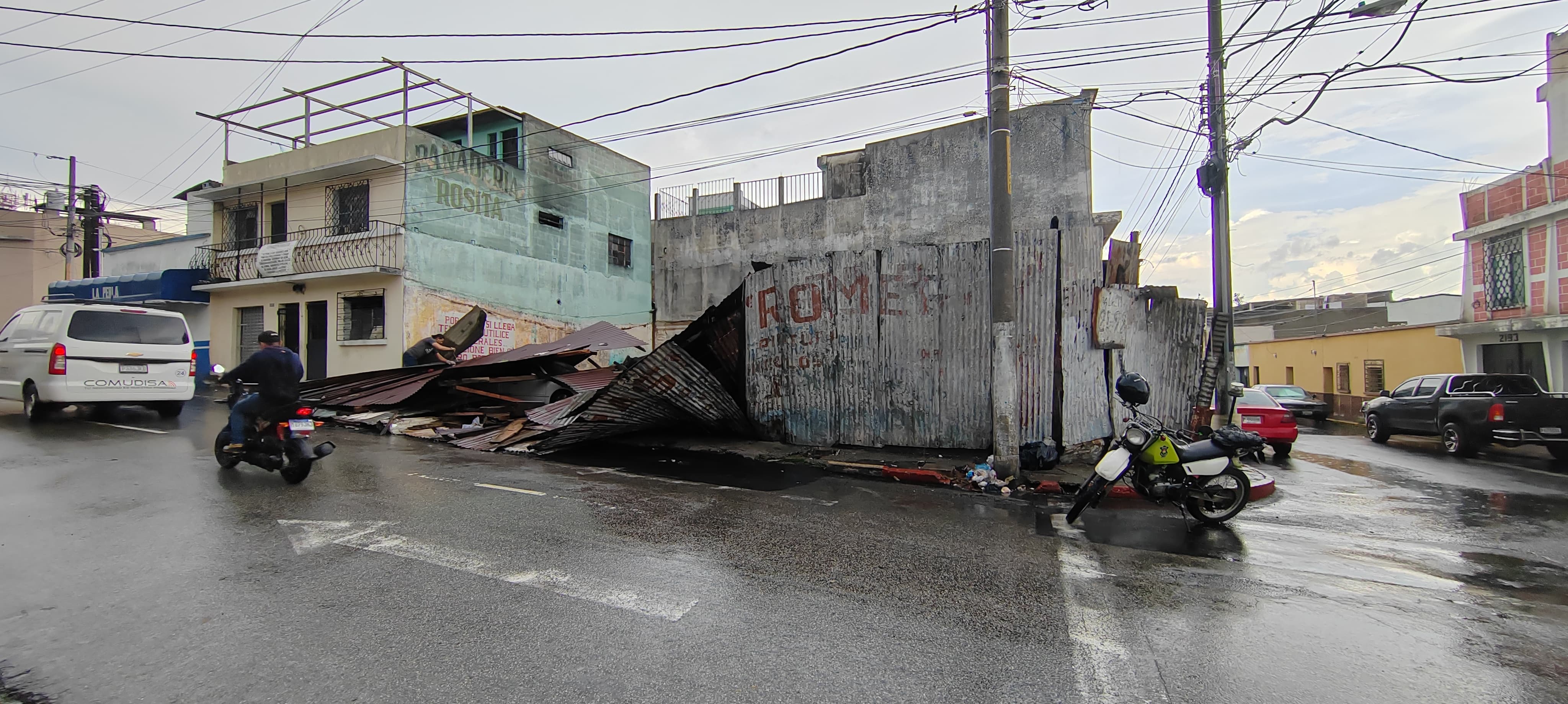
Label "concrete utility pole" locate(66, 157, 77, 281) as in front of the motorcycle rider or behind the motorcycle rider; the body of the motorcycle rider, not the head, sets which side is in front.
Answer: in front

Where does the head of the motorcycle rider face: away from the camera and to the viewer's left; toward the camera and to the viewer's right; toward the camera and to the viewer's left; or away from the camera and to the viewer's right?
away from the camera and to the viewer's left

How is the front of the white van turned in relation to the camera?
facing away from the viewer and to the left of the viewer

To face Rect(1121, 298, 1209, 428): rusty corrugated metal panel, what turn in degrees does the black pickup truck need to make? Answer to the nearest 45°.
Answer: approximately 90° to its left

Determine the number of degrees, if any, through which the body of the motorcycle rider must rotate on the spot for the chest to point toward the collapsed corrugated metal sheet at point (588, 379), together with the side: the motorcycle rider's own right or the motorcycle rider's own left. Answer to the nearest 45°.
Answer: approximately 90° to the motorcycle rider's own right

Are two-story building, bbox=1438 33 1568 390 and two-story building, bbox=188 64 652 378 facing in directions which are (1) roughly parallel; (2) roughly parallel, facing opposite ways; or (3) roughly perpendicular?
roughly perpendicular

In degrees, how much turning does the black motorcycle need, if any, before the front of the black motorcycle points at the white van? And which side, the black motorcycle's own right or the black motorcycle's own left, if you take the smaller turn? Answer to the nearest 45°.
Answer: approximately 45° to the black motorcycle's own right

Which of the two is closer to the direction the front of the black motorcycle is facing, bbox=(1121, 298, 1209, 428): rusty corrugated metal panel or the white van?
the white van

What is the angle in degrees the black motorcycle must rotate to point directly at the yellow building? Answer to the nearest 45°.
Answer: approximately 135° to its right

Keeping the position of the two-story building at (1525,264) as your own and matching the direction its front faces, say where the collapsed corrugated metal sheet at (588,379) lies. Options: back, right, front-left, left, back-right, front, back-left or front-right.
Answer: front

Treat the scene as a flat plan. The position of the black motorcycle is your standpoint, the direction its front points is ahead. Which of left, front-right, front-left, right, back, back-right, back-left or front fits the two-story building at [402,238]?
front-right

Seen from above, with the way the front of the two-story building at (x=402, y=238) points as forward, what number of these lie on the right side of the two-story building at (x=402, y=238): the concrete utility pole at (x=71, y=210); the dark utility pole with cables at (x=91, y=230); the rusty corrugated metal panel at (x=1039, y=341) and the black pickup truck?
2

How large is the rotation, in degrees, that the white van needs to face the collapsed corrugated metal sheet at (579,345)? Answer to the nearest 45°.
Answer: approximately 135° to its right

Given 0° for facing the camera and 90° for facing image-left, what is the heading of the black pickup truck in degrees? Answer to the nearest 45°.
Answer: approximately 135°
